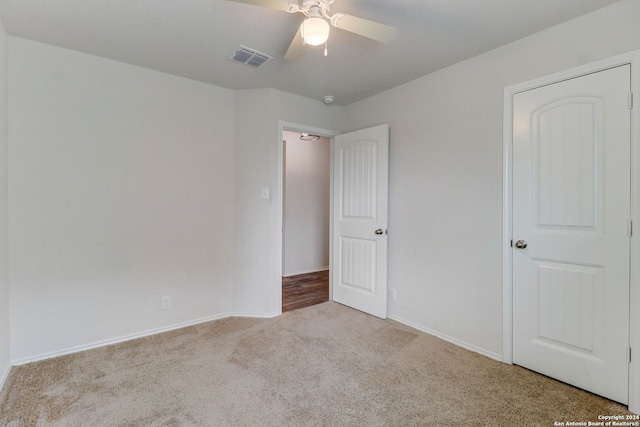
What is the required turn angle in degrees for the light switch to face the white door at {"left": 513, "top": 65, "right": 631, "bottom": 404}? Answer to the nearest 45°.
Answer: approximately 45° to its left

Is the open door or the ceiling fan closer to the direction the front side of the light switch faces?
the ceiling fan

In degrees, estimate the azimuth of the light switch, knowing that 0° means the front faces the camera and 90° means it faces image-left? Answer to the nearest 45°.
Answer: approximately 0°

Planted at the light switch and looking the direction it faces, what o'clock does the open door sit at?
The open door is roughly at 9 o'clock from the light switch.

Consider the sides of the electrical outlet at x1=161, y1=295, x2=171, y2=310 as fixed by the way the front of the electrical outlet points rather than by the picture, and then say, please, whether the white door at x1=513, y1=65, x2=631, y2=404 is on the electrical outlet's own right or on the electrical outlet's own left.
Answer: on the electrical outlet's own left
